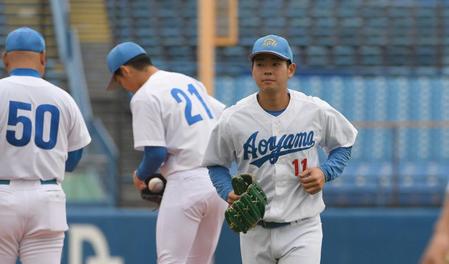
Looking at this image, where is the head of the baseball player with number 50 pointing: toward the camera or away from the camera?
away from the camera

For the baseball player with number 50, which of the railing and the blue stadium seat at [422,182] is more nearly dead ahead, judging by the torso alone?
the railing

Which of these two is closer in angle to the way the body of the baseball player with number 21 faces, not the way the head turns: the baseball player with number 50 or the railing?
the railing

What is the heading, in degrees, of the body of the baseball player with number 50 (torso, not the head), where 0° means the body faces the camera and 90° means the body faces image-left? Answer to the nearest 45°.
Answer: approximately 180°

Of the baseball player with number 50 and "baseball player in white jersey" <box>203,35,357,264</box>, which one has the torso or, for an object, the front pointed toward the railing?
the baseball player with number 50

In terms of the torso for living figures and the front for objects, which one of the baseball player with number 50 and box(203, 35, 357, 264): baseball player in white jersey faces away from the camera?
the baseball player with number 50

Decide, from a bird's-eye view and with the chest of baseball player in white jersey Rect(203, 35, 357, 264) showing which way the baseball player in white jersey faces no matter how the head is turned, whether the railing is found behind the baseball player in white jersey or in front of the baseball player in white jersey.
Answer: behind

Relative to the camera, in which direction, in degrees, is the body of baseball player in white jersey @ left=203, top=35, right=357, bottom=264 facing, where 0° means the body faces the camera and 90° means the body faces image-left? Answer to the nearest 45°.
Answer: approximately 0°

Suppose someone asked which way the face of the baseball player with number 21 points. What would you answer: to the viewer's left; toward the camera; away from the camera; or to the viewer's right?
to the viewer's left

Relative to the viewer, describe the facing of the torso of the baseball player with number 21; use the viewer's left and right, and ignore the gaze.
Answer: facing away from the viewer and to the left of the viewer

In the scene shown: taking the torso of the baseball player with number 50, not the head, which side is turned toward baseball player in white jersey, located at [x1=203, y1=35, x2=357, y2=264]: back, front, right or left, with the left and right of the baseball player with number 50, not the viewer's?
right

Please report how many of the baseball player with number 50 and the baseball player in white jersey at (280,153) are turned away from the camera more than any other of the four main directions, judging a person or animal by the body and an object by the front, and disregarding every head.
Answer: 1

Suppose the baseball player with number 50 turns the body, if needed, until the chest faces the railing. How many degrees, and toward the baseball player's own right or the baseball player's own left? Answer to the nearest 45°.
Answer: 0° — they already face it
